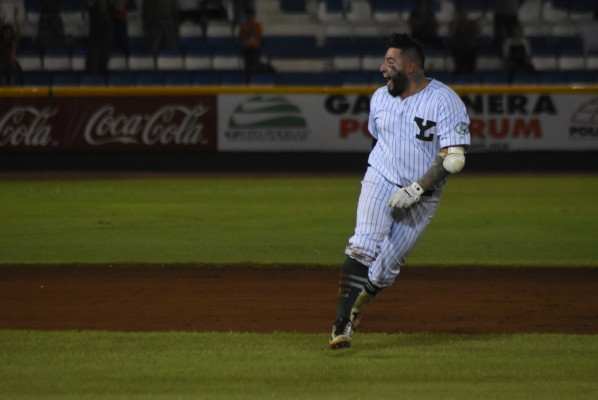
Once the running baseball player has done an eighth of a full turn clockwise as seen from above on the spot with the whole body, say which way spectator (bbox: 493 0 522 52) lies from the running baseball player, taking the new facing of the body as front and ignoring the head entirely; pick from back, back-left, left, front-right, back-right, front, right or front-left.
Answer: right

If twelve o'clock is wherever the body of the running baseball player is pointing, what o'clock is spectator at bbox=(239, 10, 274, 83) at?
The spectator is roughly at 4 o'clock from the running baseball player.

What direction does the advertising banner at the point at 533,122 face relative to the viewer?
toward the camera

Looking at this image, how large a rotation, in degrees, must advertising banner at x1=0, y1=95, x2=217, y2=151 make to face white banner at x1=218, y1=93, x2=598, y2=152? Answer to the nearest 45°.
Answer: approximately 90° to its left

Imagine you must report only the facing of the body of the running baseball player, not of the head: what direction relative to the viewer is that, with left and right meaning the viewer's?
facing the viewer and to the left of the viewer

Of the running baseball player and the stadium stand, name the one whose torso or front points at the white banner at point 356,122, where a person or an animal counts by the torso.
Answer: the stadium stand

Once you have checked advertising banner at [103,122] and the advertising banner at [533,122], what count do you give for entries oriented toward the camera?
2

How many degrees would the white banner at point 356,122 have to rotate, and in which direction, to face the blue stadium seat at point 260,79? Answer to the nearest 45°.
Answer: approximately 135° to its right

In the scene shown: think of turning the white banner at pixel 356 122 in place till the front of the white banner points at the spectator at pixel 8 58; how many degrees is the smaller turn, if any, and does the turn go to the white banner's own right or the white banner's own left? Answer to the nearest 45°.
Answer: approximately 90° to the white banner's own right

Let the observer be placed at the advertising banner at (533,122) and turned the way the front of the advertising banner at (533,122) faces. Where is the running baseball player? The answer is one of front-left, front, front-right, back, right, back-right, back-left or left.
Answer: front

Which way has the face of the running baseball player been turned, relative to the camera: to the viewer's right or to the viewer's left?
to the viewer's left

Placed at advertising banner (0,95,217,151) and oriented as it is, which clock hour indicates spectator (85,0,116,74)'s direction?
The spectator is roughly at 6 o'clock from the advertising banner.
